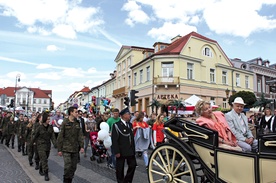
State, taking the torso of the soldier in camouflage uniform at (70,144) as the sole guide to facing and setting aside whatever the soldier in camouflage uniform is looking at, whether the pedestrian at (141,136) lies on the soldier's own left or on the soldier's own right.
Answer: on the soldier's own left

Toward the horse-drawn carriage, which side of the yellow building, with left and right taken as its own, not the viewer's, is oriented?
front

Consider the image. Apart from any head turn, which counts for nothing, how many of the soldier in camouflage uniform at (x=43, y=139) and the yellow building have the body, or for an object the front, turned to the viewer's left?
0

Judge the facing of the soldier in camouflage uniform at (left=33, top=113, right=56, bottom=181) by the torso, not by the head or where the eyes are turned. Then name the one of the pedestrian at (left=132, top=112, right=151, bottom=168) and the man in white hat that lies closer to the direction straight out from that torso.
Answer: the man in white hat

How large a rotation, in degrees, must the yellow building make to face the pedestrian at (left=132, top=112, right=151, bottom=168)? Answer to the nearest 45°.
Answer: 0° — it already faces them

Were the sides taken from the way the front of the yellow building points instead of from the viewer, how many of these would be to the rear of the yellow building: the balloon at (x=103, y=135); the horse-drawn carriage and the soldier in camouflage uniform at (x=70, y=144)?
0

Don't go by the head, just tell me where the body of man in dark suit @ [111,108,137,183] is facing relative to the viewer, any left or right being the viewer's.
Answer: facing the viewer and to the right of the viewer

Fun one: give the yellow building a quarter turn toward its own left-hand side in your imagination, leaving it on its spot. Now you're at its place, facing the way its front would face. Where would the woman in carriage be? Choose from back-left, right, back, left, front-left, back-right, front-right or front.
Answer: right

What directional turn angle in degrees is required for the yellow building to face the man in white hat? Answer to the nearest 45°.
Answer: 0° — it already faces them

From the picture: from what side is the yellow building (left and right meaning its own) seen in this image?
front

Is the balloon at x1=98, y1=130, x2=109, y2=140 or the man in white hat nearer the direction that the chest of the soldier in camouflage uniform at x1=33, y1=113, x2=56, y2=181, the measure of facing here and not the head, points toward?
the man in white hat

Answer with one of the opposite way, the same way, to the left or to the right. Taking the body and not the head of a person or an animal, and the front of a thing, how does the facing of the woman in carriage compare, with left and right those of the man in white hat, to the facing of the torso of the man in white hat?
the same way

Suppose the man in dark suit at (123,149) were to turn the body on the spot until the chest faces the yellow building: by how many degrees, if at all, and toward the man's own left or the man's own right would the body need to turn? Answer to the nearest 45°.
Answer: approximately 135° to the man's own left
